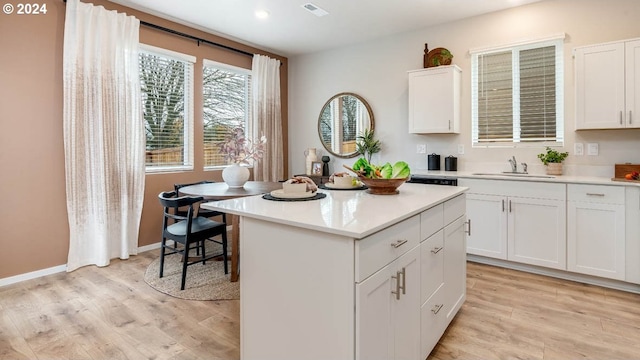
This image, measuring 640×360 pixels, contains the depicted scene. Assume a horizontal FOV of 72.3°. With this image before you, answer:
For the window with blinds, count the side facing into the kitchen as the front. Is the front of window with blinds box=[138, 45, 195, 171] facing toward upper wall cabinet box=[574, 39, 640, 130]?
yes

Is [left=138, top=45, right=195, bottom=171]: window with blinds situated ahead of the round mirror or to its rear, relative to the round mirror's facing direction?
ahead

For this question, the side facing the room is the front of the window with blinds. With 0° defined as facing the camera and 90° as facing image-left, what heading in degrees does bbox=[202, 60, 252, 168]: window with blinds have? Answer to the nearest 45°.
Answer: approximately 315°

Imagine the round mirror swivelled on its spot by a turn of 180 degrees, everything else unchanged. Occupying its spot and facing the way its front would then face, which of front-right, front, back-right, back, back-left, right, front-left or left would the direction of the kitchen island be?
back-right

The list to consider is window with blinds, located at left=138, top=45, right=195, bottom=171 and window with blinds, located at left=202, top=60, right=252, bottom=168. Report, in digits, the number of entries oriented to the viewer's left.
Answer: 0

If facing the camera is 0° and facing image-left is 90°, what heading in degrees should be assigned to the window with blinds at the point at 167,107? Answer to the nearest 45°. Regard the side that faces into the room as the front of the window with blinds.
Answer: approximately 315°

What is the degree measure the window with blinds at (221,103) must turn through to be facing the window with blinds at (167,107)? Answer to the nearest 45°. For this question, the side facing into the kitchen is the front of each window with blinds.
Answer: approximately 90° to its right

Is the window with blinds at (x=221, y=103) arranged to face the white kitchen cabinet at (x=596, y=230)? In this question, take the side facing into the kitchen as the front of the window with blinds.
yes

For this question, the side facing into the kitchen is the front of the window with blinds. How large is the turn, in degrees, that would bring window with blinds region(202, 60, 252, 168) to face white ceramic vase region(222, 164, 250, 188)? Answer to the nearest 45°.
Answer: approximately 45° to its right

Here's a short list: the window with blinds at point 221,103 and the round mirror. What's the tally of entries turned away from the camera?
0

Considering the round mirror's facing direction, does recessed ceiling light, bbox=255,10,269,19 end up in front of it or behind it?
in front

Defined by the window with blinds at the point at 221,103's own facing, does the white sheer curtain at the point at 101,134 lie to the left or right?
on its right
